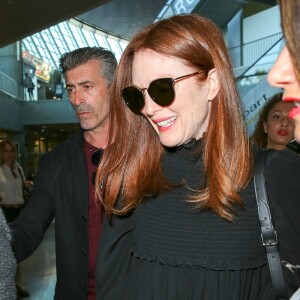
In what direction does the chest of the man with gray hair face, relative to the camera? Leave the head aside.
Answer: toward the camera

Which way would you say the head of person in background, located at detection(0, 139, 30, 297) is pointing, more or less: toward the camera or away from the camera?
toward the camera

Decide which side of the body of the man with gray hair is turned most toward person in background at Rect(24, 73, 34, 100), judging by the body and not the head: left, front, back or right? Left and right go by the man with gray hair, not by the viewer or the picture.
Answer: back

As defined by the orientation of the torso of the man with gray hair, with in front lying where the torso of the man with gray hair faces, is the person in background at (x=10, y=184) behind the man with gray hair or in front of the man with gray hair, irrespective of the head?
behind

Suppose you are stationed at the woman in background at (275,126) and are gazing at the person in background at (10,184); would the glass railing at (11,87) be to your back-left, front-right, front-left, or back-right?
front-right

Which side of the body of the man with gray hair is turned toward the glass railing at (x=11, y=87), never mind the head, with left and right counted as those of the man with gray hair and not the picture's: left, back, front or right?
back
